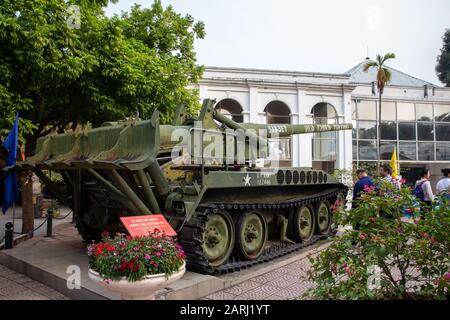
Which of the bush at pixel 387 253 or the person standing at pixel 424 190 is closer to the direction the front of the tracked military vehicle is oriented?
the person standing

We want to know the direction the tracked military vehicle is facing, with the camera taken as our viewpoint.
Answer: facing away from the viewer and to the right of the viewer

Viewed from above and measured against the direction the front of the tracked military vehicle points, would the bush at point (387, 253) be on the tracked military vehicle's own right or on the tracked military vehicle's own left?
on the tracked military vehicle's own right

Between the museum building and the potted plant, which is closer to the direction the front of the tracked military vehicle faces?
the museum building

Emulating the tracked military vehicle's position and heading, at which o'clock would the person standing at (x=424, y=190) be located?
The person standing is roughly at 1 o'clock from the tracked military vehicle.

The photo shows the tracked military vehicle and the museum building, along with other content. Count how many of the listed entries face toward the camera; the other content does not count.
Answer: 1

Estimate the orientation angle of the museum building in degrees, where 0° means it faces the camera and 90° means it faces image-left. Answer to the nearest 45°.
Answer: approximately 0°

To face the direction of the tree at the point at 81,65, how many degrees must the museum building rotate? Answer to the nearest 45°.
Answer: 0° — it already faces it

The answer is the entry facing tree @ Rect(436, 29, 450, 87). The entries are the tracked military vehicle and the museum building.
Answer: the tracked military vehicle

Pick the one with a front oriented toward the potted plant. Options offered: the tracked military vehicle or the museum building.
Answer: the museum building
